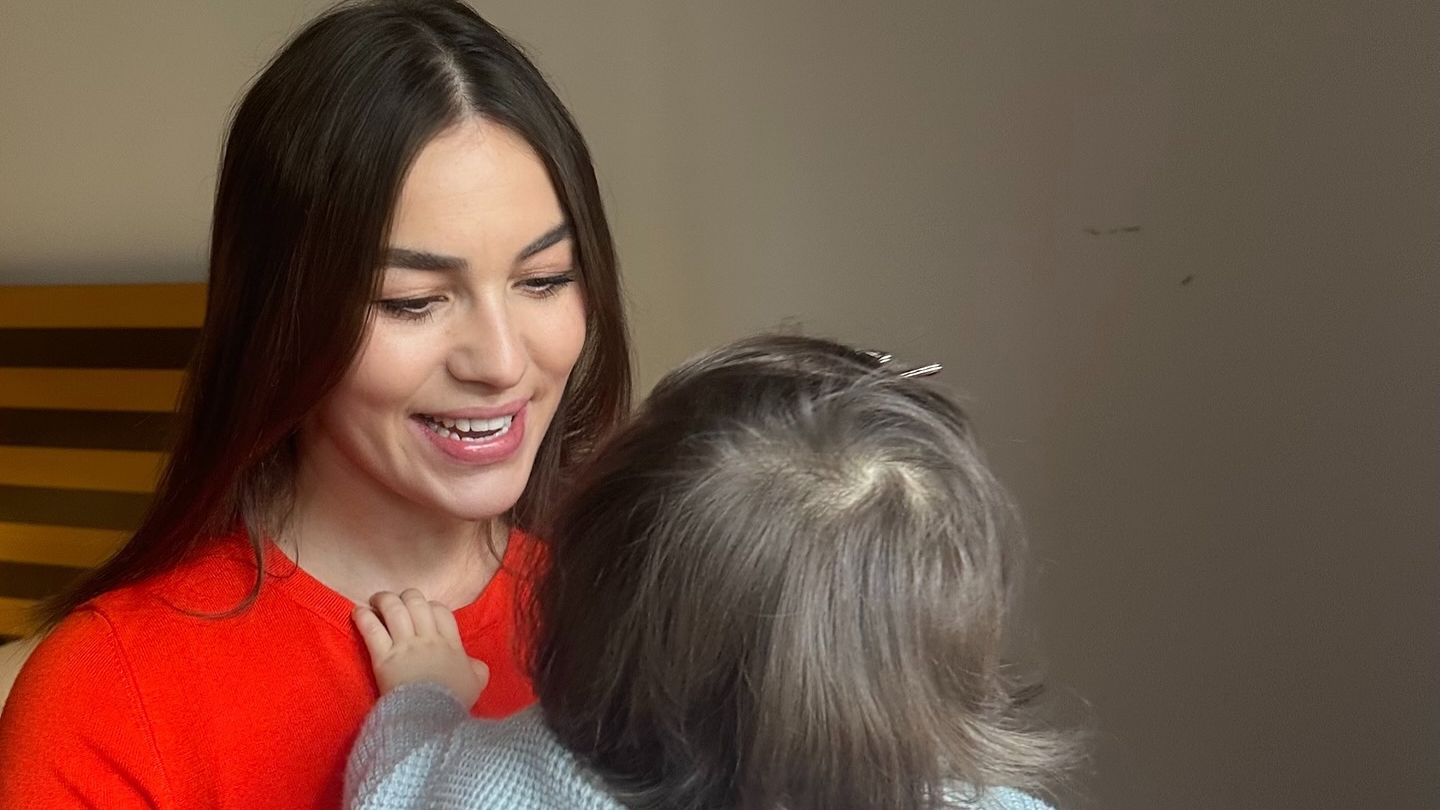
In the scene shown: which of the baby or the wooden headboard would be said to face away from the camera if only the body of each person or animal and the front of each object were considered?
the baby

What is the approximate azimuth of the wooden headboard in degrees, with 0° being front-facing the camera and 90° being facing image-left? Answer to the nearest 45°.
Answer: approximately 0°

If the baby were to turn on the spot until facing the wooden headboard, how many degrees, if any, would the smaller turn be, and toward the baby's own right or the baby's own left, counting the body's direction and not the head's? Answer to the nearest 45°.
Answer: approximately 45° to the baby's own left

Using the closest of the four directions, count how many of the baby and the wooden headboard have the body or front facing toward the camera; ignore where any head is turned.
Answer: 1

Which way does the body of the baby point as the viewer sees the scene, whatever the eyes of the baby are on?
away from the camera

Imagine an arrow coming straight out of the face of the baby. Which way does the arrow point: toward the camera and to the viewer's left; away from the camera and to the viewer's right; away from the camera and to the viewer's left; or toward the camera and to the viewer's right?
away from the camera and to the viewer's left

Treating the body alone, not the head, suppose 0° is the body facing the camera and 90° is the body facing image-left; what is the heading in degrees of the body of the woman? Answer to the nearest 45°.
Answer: approximately 315°
